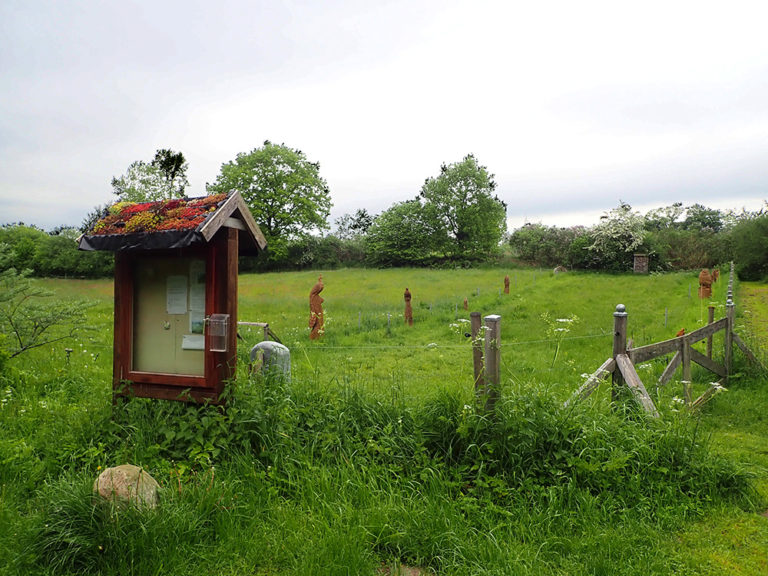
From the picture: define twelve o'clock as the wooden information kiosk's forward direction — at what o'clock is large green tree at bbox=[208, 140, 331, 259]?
The large green tree is roughly at 5 o'clock from the wooden information kiosk.

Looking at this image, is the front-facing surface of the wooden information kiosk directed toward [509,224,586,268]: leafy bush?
no

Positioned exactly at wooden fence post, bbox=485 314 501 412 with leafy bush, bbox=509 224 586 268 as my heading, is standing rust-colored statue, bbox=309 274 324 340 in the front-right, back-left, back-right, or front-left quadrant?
front-left

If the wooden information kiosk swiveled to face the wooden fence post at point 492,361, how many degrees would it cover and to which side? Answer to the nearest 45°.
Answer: approximately 90° to its left

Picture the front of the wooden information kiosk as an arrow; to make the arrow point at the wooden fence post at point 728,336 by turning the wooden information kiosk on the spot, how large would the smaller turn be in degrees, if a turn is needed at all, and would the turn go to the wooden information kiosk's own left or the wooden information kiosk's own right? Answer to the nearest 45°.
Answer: approximately 135° to the wooden information kiosk's own left

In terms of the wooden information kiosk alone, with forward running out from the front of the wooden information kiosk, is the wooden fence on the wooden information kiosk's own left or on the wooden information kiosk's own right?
on the wooden information kiosk's own left

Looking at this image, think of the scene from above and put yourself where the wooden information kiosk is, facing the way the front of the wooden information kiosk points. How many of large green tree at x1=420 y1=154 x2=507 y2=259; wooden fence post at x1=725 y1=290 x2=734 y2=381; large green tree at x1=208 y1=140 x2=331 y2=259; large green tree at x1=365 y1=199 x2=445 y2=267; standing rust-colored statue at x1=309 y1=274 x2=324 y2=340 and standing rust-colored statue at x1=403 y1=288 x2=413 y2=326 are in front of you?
0

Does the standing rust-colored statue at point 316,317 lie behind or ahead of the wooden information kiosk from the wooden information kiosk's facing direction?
behind

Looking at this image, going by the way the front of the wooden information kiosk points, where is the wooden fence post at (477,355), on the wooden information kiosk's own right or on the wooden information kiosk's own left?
on the wooden information kiosk's own left

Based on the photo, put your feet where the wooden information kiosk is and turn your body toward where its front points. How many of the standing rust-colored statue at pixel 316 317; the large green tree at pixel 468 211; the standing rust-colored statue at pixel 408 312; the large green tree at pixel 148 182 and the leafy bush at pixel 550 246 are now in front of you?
0

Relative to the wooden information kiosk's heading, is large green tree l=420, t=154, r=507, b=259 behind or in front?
behind

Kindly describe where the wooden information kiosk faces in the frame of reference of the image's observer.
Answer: facing the viewer and to the left of the viewer

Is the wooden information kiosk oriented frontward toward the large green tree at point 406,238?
no

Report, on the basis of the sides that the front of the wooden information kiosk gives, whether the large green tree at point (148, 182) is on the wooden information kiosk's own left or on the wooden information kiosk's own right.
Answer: on the wooden information kiosk's own right

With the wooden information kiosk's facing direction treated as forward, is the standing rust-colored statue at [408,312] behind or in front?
behind
